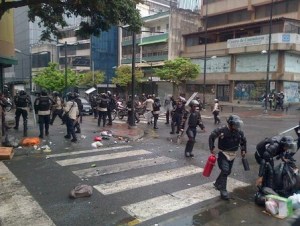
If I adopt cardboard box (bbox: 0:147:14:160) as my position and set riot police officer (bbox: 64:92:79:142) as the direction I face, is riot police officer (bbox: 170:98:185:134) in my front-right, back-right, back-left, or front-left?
front-right

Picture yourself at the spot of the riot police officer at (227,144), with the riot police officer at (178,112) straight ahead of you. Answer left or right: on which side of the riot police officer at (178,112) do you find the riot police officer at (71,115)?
left

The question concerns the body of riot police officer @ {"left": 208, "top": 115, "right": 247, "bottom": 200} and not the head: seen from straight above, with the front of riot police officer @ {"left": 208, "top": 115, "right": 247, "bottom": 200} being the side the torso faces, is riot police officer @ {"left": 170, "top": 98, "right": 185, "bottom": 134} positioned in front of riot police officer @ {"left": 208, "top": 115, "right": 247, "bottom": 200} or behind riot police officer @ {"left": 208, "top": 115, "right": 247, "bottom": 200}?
behind

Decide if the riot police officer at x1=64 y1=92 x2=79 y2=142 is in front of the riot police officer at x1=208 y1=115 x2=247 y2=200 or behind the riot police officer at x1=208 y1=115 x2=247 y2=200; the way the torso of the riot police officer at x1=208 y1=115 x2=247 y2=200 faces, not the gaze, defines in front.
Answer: behind

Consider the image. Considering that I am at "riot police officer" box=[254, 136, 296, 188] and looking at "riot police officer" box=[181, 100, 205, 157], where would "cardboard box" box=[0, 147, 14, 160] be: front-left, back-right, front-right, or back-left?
front-left
